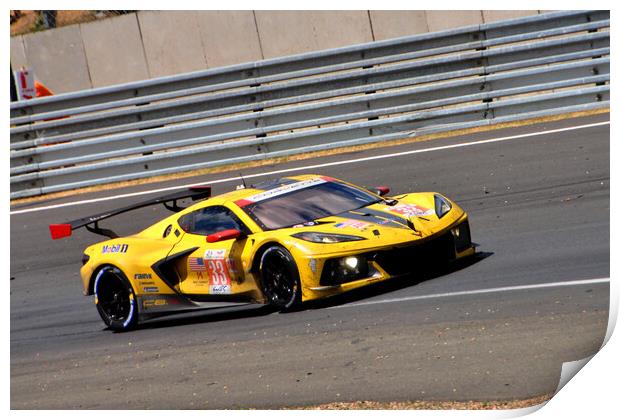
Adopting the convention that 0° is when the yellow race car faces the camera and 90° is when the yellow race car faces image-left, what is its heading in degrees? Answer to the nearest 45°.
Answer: approximately 315°

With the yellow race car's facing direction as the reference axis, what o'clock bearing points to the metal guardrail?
The metal guardrail is roughly at 8 o'clock from the yellow race car.

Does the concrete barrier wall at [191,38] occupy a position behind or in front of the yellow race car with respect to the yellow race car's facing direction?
behind
